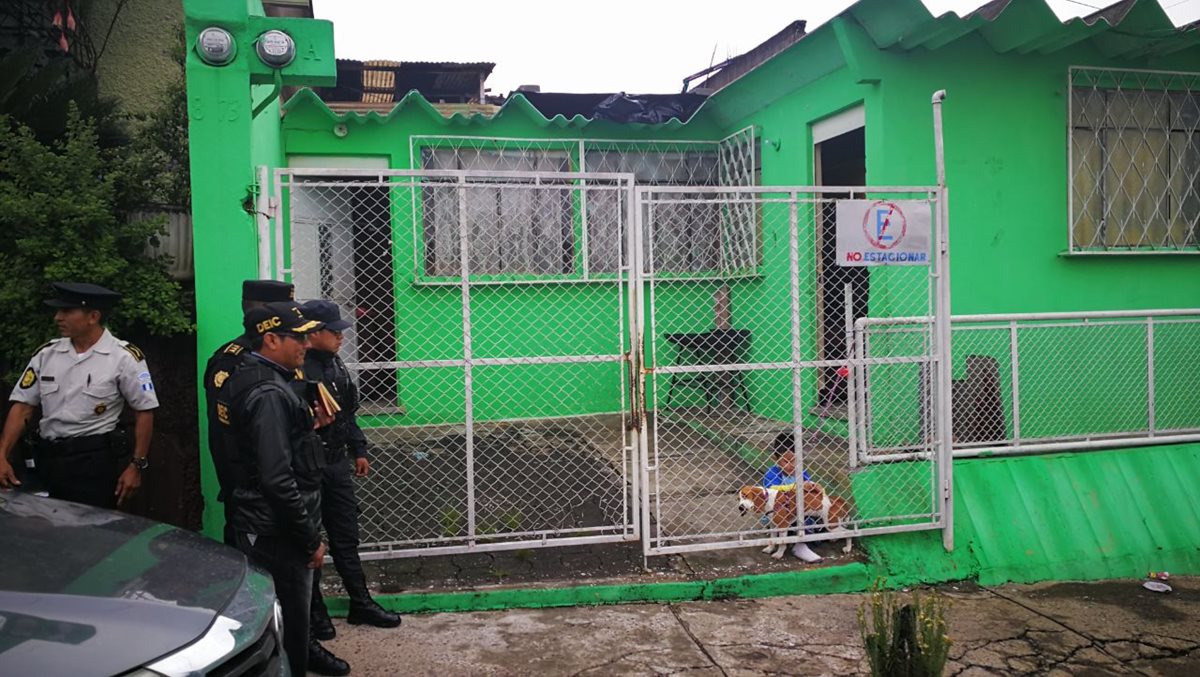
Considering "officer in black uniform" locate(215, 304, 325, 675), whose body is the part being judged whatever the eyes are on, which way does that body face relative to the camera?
to the viewer's right

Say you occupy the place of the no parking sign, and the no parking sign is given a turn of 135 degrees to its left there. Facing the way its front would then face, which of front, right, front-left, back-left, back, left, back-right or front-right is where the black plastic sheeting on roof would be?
left

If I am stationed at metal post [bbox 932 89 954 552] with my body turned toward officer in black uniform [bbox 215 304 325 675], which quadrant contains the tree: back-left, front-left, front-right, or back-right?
front-right

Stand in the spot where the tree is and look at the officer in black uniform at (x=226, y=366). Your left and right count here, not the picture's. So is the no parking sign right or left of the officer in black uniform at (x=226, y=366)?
left

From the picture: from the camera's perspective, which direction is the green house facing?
toward the camera

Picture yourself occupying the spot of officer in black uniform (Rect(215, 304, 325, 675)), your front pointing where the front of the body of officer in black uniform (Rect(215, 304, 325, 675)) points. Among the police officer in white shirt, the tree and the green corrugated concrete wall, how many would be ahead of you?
1

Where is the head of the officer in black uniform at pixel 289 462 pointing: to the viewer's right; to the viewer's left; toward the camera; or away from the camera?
to the viewer's right

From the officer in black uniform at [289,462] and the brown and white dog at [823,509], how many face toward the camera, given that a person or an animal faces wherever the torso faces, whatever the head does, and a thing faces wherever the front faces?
0

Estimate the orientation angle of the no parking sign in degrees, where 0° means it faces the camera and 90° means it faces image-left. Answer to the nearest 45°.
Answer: approximately 0°
